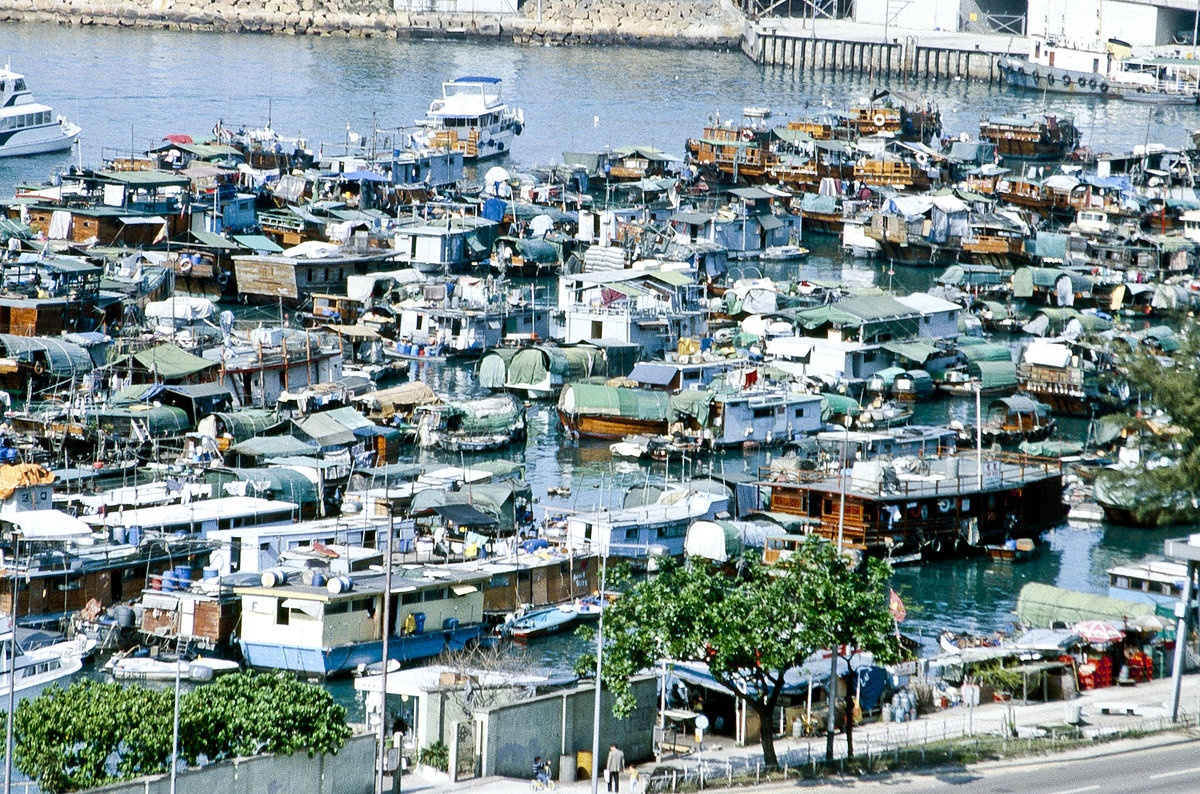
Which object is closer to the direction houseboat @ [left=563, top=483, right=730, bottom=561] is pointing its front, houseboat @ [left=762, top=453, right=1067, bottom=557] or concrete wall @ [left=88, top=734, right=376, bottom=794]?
the houseboat

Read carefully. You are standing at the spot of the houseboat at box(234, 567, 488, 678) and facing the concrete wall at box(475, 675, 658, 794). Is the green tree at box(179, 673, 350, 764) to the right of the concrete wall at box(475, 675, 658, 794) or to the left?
right

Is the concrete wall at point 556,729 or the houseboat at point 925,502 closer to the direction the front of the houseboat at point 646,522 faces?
the houseboat

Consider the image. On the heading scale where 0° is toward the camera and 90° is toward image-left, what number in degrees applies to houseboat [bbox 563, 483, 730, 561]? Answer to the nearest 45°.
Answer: approximately 225°

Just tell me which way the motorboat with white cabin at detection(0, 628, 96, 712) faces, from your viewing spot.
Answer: facing away from the viewer and to the right of the viewer
